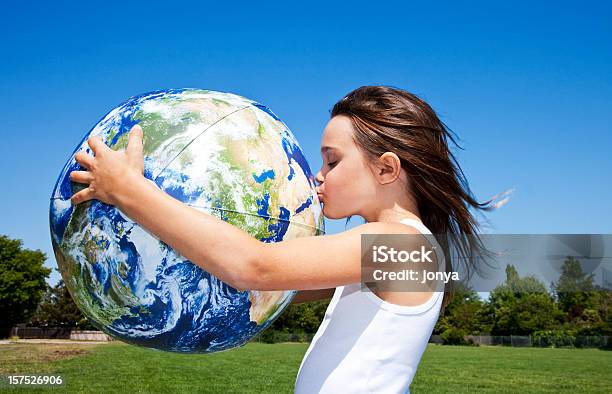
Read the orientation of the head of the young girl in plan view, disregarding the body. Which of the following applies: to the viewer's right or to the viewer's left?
to the viewer's left

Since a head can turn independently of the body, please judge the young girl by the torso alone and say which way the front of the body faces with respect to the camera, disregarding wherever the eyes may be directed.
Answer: to the viewer's left
